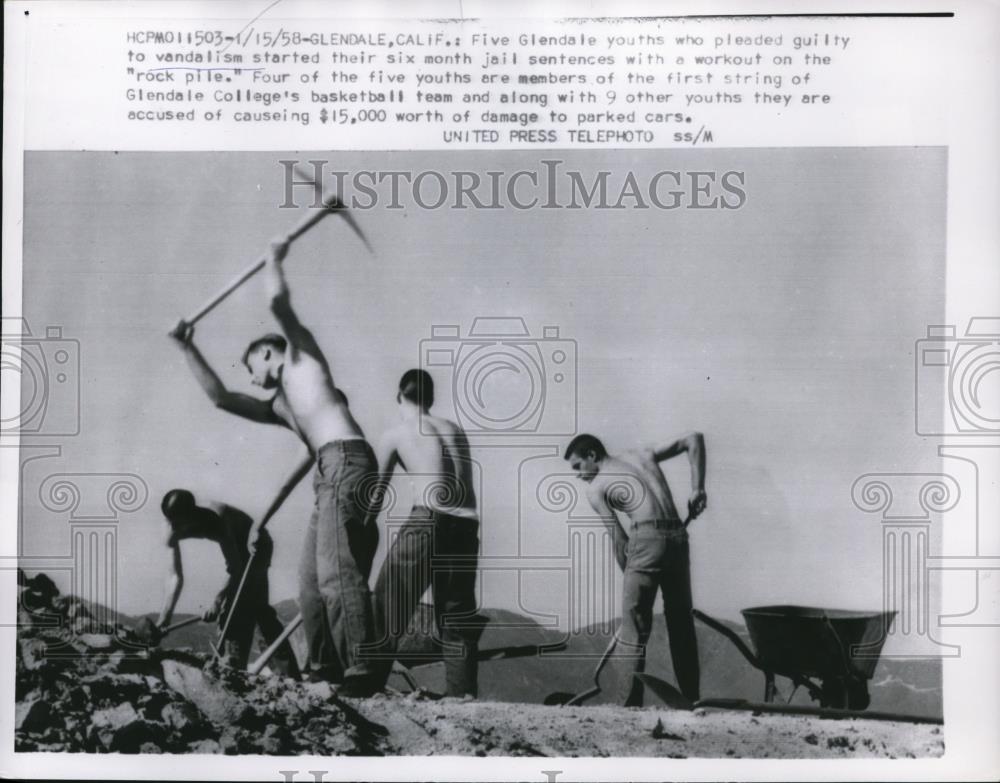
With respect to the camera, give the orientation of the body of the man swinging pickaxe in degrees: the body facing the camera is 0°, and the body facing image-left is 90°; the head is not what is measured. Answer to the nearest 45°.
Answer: approximately 90°

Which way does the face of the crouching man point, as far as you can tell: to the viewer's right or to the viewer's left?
to the viewer's left

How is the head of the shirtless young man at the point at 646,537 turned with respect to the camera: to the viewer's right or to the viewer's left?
to the viewer's left

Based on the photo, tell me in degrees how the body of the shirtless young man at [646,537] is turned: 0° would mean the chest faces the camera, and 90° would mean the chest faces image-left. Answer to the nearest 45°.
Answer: approximately 135°

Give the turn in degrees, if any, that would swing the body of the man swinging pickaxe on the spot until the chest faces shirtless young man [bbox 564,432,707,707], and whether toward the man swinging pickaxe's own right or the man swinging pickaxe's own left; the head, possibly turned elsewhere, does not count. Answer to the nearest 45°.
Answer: approximately 180°

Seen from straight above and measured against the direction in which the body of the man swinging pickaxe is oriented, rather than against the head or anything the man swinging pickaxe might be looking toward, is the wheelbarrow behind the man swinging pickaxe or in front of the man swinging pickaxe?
behind

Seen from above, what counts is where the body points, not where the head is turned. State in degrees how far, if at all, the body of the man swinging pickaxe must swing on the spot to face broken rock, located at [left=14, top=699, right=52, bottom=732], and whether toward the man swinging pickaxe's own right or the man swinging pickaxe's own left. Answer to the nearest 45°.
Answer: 0° — they already face it

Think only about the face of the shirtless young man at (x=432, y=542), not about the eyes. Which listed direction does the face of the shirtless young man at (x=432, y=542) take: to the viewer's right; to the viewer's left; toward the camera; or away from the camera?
away from the camera
